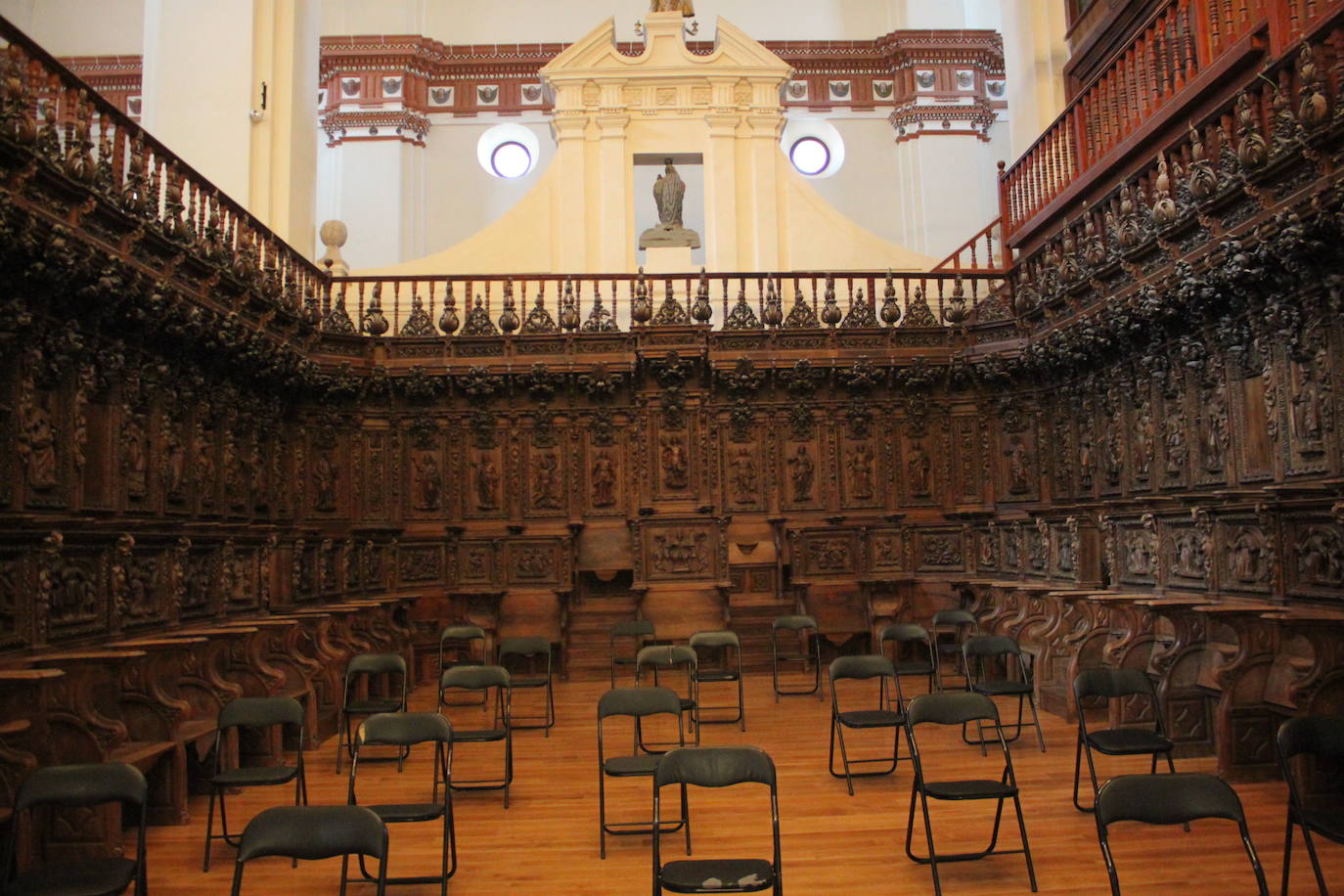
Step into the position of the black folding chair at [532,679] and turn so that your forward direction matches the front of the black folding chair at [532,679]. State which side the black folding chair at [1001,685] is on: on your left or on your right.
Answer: on your left

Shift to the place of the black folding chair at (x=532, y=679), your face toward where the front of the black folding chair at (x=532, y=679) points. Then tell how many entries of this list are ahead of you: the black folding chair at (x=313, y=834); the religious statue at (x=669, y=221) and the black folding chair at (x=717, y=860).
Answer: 2

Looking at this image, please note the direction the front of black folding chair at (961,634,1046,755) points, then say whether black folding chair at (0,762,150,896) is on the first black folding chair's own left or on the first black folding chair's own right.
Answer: on the first black folding chair's own right

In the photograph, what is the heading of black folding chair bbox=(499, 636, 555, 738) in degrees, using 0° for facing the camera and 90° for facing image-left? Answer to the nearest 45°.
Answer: approximately 0°

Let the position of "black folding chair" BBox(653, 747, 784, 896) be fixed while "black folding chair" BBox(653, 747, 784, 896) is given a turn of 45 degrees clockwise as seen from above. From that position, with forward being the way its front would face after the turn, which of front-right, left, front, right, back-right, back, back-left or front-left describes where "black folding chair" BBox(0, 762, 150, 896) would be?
front-right

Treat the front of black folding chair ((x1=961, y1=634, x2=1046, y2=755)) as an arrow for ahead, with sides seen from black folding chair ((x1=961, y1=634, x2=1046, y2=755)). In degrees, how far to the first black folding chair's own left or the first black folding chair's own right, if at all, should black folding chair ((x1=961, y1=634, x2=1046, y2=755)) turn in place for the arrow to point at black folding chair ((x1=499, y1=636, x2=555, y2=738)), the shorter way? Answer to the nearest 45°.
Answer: approximately 135° to the first black folding chair's own right

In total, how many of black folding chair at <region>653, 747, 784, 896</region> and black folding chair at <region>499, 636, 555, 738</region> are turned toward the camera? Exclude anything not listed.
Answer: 2

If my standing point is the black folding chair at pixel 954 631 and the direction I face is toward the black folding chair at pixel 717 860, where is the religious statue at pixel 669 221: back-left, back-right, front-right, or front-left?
back-right

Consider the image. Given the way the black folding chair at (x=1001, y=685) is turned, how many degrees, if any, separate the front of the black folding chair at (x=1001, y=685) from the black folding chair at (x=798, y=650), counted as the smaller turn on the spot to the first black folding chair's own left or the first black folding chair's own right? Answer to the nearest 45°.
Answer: approximately 180°
